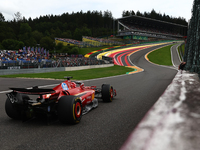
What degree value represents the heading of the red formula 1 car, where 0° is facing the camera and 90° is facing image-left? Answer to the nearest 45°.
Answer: approximately 225°
